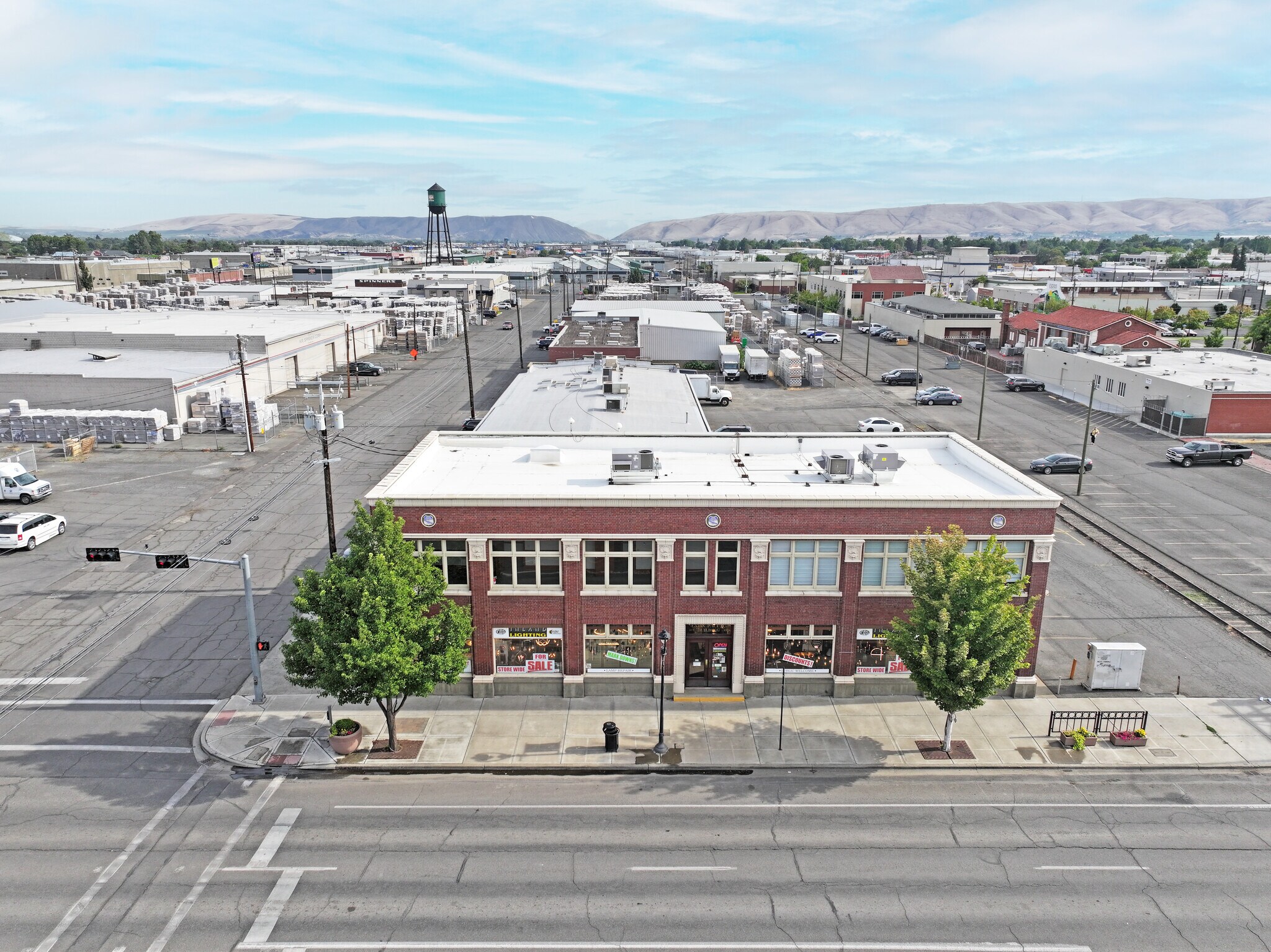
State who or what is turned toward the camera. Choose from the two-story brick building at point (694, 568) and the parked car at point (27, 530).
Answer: the two-story brick building

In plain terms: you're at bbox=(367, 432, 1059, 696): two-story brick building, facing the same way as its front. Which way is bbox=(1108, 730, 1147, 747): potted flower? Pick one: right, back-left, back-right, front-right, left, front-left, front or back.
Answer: left

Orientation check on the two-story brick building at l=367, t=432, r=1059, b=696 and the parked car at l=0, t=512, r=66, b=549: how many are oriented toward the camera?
1

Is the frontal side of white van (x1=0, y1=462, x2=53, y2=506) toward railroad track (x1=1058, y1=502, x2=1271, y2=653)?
yes

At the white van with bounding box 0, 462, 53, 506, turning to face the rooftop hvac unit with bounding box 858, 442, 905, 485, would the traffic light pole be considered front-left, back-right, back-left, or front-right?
front-right

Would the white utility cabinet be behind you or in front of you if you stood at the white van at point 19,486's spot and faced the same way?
in front

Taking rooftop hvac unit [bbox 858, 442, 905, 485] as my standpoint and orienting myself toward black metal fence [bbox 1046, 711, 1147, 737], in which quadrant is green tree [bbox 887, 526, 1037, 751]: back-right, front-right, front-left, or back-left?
front-right

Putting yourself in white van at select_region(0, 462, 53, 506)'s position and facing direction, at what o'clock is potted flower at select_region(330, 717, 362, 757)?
The potted flower is roughly at 1 o'clock from the white van.

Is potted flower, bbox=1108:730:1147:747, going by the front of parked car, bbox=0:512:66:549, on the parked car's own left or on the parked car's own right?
on the parked car's own right

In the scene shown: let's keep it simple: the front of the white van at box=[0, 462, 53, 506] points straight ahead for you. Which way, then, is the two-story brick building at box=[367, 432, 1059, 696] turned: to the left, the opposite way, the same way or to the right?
to the right

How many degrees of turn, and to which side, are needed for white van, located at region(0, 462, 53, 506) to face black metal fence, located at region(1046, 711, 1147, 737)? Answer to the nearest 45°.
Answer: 0° — it already faces it

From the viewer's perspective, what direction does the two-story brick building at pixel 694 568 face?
toward the camera

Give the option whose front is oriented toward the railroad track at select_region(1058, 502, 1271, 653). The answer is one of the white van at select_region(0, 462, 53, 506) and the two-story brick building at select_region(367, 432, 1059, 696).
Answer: the white van

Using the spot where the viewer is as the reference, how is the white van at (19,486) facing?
facing the viewer and to the right of the viewer

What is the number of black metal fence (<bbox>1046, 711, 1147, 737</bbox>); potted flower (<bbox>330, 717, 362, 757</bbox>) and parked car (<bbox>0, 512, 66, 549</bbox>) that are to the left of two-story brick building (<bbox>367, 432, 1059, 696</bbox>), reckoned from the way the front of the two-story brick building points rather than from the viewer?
1
